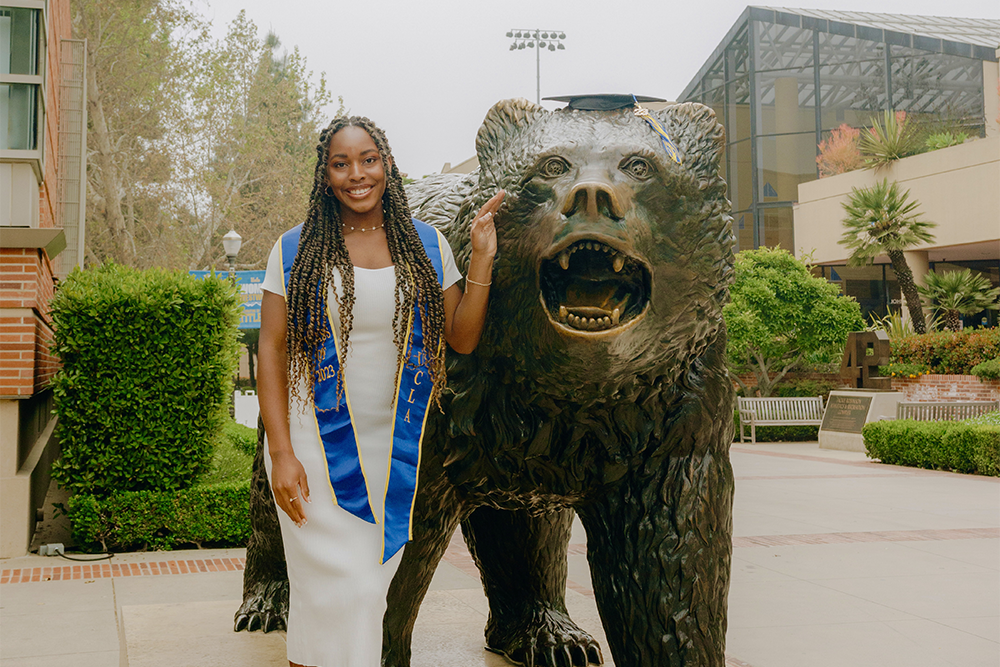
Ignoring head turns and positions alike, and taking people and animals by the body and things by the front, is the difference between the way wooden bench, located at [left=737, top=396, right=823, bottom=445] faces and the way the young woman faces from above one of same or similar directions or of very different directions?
same or similar directions

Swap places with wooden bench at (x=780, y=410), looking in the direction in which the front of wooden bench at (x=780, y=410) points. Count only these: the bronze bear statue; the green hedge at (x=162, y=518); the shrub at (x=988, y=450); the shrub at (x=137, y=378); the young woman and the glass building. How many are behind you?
1

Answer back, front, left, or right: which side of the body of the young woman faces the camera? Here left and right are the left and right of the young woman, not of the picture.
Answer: front

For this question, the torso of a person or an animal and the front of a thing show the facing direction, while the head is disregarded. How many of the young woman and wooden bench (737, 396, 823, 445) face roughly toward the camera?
2

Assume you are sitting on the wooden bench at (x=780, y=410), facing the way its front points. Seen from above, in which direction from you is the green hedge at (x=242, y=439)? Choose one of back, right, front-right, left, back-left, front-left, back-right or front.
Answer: front-right

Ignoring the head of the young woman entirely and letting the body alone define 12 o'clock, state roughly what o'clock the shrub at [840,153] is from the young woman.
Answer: The shrub is roughly at 7 o'clock from the young woman.

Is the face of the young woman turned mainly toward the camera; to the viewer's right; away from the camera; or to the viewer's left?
toward the camera

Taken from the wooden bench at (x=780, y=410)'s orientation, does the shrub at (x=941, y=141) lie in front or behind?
behind

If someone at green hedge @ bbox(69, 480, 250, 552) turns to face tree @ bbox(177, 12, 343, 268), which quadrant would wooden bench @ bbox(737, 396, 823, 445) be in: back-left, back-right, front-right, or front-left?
front-right

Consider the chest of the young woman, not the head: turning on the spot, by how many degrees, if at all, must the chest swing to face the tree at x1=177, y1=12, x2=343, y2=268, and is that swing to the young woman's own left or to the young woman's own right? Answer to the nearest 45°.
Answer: approximately 180°

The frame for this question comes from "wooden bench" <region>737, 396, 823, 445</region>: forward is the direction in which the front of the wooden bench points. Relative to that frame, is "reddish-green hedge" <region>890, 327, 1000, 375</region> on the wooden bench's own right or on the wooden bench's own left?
on the wooden bench's own left

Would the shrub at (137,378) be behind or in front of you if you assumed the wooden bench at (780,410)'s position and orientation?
in front

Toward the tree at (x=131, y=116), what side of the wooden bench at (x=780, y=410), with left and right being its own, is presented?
right

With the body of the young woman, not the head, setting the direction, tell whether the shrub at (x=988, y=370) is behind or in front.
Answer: behind

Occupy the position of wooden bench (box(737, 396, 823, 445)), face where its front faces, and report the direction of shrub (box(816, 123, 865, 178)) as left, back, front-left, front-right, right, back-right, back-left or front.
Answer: back
